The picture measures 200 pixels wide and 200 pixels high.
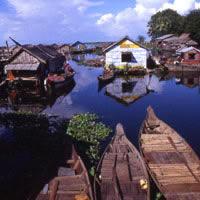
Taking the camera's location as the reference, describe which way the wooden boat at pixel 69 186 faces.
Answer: facing away from the viewer

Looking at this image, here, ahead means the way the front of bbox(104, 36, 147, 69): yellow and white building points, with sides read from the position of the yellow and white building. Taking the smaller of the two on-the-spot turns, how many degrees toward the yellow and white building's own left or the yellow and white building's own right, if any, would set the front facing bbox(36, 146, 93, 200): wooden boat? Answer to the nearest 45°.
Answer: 0° — it already faces it

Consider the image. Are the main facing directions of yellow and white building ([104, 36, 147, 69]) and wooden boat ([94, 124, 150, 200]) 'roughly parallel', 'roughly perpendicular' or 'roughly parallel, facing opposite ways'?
roughly parallel, facing opposite ways

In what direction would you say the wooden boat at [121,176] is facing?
away from the camera

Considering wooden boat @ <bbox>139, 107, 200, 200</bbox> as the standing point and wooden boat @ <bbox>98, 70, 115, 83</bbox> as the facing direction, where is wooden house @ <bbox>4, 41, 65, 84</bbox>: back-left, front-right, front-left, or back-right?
front-left

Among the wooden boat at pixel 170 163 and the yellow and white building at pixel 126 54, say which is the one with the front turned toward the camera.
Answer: the yellow and white building

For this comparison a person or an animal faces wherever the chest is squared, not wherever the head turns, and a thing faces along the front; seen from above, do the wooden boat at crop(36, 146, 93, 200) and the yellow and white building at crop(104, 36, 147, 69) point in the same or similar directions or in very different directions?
very different directions

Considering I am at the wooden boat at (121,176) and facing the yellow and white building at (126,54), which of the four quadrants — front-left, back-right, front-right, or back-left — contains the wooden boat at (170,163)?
front-right

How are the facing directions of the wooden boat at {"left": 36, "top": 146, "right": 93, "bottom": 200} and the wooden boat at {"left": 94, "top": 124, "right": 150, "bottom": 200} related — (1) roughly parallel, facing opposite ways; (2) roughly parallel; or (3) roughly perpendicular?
roughly parallel

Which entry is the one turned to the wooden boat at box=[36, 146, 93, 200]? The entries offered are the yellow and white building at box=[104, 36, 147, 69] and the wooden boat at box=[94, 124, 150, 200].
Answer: the yellow and white building

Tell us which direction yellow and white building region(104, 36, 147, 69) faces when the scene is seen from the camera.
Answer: facing the viewer

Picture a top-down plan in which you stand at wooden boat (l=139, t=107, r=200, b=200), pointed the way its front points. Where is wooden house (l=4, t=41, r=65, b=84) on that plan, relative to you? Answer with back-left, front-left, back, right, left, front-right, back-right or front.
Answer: front

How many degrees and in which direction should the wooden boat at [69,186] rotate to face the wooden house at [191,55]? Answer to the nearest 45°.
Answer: approximately 45° to its right

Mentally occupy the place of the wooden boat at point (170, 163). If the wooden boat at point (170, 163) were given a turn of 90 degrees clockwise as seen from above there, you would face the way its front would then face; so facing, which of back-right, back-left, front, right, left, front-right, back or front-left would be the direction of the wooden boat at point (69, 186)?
back

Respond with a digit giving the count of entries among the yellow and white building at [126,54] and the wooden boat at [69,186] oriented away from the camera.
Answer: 1

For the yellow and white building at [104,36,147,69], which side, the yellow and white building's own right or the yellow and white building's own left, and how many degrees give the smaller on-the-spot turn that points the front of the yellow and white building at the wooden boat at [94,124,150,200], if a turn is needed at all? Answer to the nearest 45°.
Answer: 0° — it already faces it

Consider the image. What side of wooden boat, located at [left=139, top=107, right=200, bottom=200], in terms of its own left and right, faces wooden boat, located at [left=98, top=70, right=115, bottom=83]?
front

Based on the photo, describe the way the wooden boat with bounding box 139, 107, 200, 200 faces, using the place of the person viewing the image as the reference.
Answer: facing away from the viewer and to the left of the viewer

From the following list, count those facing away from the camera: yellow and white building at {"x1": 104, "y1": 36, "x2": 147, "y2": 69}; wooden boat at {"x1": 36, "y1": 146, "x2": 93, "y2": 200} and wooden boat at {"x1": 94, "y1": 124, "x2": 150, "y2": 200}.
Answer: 2

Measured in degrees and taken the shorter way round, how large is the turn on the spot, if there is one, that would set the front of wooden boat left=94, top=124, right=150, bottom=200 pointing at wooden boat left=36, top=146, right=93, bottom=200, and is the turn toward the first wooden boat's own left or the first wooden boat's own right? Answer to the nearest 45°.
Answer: approximately 90° to the first wooden boat's own left
